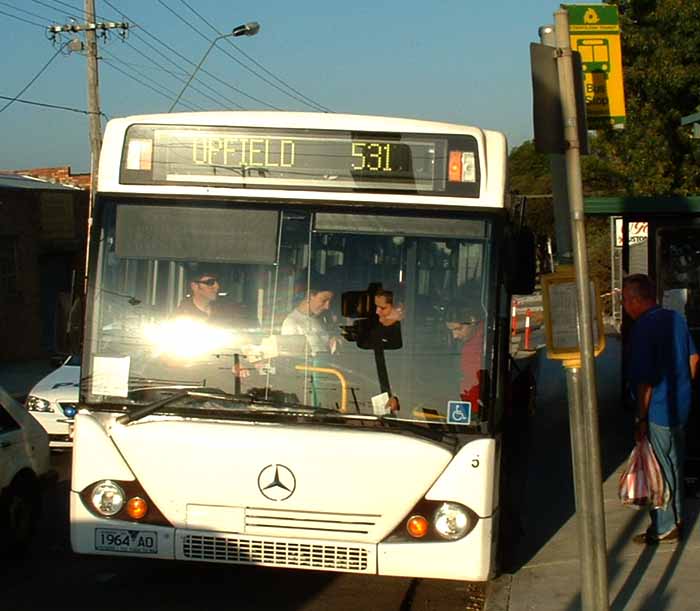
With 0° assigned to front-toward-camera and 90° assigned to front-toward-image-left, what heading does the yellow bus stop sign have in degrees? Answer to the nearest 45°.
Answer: approximately 0°

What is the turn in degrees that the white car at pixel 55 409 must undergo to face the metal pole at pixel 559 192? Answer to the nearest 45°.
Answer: approximately 45° to its left

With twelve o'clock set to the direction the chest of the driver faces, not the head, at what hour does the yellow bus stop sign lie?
The yellow bus stop sign is roughly at 10 o'clock from the driver.

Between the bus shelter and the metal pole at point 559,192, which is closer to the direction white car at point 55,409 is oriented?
the metal pole

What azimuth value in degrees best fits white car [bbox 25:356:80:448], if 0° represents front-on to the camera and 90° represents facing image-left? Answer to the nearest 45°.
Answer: approximately 45°

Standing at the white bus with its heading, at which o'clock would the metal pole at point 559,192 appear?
The metal pole is roughly at 10 o'clock from the white bus.

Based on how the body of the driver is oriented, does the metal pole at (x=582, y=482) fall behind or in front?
in front

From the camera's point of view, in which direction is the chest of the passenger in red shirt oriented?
to the viewer's left

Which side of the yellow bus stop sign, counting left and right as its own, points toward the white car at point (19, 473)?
right
